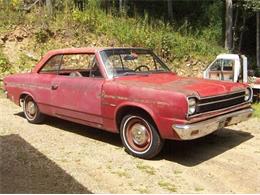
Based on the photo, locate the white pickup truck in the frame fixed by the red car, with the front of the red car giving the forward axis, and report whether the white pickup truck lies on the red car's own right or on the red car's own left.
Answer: on the red car's own left

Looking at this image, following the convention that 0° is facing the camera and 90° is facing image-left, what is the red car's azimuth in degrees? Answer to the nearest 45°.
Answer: approximately 315°
